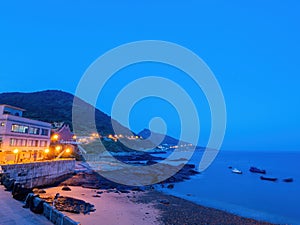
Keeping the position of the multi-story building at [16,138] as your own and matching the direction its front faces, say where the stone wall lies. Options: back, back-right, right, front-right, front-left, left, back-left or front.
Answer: front-right

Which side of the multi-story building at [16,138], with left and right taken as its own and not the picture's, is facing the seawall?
front

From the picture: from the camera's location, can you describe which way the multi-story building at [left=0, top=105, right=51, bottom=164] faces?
facing the viewer and to the right of the viewer
